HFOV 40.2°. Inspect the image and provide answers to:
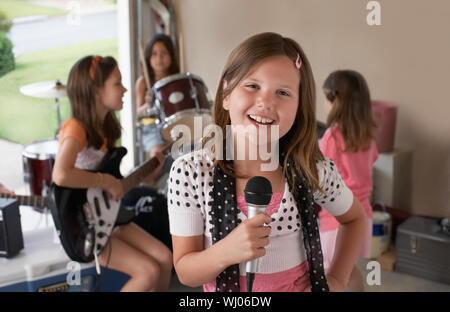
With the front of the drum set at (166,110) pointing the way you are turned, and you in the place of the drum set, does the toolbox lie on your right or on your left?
on your left

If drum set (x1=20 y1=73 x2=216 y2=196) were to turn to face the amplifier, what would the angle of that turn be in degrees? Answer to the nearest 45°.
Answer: approximately 45° to its right

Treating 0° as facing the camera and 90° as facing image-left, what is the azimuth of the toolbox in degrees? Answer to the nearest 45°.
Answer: approximately 45°
